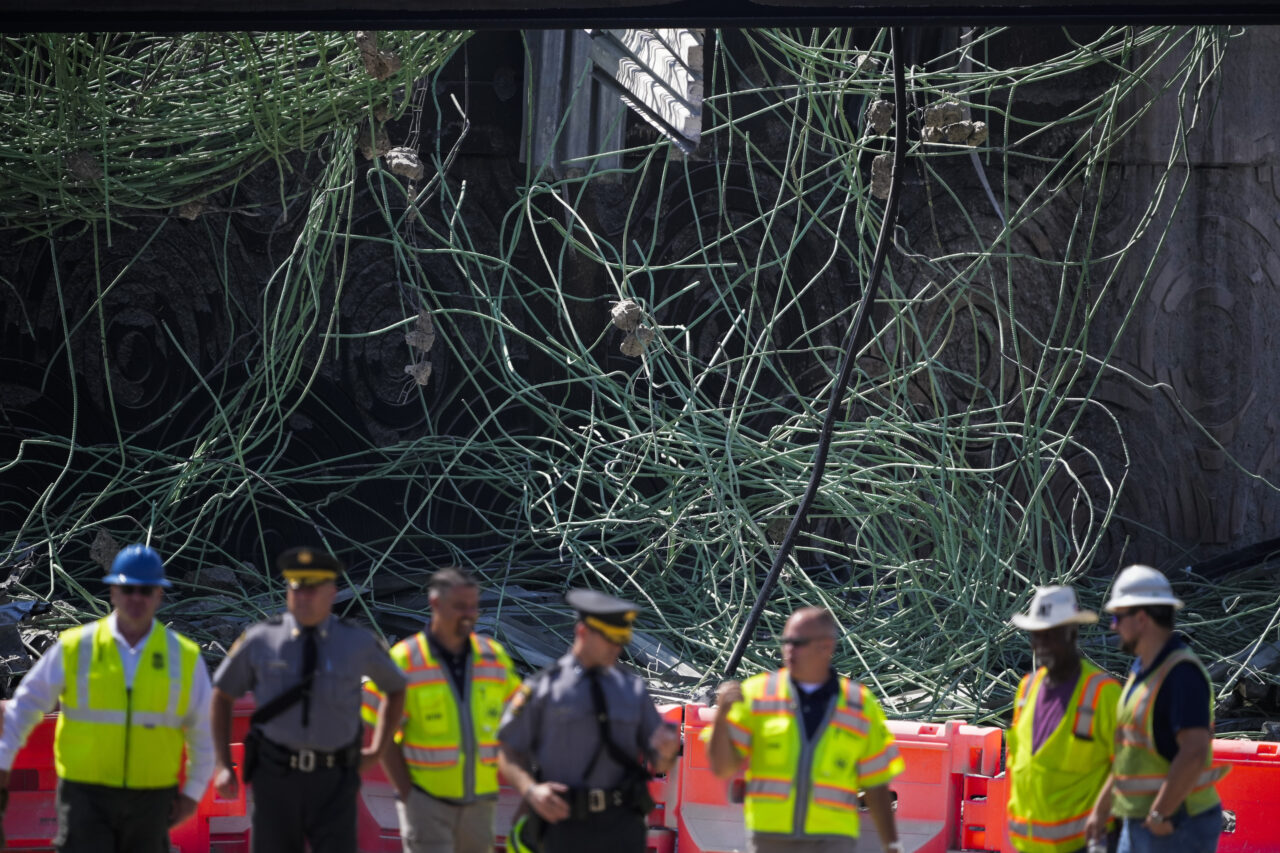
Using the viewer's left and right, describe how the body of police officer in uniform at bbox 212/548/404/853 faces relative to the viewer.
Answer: facing the viewer

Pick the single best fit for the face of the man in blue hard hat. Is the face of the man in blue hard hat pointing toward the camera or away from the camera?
toward the camera

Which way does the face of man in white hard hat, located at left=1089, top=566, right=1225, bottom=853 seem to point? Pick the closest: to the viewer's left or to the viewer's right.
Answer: to the viewer's left

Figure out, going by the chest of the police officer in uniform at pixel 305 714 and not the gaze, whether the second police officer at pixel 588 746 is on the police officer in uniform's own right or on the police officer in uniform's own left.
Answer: on the police officer in uniform's own left

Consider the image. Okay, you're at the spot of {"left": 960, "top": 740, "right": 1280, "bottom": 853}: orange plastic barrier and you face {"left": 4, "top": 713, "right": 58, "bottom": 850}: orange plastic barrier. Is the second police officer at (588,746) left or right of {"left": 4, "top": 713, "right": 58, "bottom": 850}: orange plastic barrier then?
left

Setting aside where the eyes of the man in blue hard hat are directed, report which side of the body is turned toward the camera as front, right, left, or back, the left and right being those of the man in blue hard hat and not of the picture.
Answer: front

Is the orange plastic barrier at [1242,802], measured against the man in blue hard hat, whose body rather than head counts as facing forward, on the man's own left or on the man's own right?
on the man's own left

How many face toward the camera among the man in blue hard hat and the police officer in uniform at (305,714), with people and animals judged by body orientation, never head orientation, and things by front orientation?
2

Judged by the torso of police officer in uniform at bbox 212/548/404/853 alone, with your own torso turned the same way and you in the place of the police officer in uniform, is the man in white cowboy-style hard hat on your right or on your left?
on your left

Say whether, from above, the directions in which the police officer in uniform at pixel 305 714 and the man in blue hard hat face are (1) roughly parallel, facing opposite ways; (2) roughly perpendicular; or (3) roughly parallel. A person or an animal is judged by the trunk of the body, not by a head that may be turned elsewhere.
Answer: roughly parallel

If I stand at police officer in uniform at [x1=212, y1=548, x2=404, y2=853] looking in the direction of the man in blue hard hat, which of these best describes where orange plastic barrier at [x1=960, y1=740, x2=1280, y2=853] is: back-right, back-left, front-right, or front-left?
back-right

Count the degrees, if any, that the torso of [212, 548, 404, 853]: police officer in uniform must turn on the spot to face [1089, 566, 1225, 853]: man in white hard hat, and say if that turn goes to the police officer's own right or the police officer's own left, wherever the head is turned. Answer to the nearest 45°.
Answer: approximately 90° to the police officer's own left

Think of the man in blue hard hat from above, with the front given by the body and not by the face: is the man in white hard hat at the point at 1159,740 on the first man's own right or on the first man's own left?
on the first man's own left
